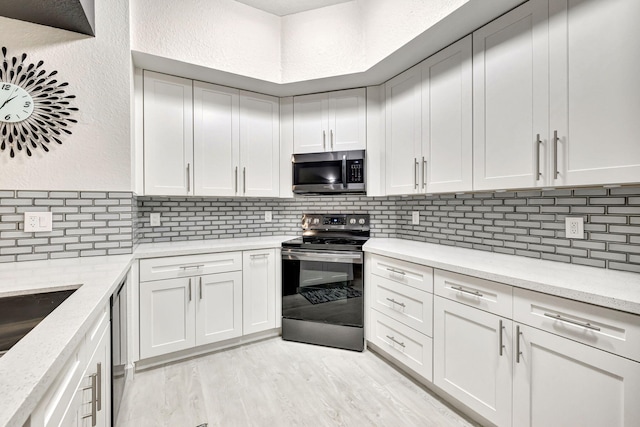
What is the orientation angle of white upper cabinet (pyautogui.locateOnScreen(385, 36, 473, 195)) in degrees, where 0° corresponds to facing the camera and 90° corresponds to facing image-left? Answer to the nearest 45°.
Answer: approximately 45°

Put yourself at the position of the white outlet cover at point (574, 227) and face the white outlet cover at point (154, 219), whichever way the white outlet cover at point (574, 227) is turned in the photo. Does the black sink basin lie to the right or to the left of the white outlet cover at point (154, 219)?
left

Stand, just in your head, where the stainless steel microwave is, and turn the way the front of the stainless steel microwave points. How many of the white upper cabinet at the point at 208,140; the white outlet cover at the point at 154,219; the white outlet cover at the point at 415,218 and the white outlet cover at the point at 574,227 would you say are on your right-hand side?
2

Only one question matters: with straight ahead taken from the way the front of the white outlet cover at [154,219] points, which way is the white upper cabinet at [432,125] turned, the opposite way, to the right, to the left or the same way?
to the right

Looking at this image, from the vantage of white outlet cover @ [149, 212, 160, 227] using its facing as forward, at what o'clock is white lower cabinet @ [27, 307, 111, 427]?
The white lower cabinet is roughly at 12 o'clock from the white outlet cover.

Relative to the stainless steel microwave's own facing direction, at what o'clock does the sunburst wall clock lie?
The sunburst wall clock is roughly at 2 o'clock from the stainless steel microwave.
